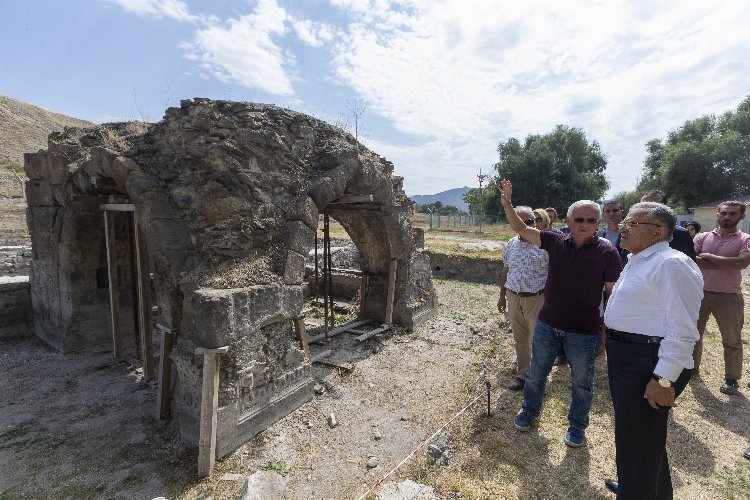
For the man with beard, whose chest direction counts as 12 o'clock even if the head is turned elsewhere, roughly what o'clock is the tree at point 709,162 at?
The tree is roughly at 6 o'clock from the man with beard.

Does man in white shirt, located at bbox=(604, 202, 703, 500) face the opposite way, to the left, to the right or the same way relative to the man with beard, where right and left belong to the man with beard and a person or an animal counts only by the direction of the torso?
to the right

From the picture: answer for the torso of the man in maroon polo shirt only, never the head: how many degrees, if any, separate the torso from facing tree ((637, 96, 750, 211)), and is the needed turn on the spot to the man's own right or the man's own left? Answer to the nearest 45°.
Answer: approximately 180°

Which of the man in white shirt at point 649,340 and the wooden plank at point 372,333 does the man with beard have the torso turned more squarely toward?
the man in white shirt

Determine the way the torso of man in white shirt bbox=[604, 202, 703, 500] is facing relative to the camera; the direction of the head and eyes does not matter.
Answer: to the viewer's left

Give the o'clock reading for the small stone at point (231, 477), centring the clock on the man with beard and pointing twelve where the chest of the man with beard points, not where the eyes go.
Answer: The small stone is roughly at 1 o'clock from the man with beard.

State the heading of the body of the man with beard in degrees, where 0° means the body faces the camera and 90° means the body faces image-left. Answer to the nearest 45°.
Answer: approximately 0°

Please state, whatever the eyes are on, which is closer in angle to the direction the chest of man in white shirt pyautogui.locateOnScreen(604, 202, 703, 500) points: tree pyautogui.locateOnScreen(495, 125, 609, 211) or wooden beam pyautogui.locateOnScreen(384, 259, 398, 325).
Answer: the wooden beam

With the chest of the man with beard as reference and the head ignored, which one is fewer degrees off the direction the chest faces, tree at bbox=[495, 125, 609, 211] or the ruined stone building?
the ruined stone building
